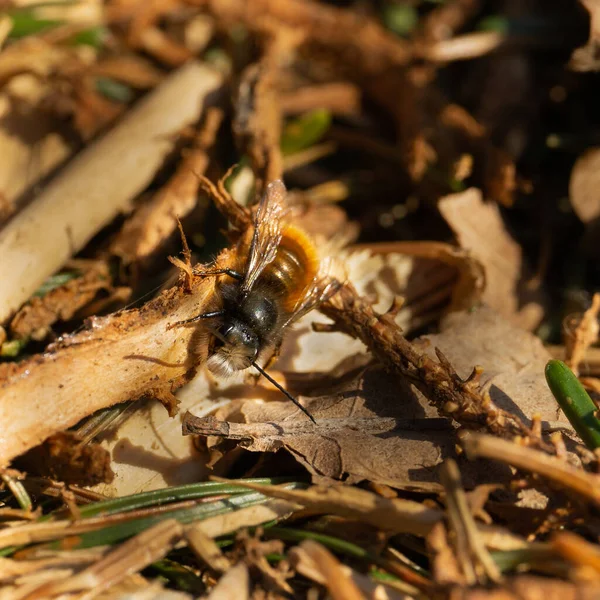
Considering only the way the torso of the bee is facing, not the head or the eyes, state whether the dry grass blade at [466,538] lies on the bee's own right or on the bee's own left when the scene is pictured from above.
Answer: on the bee's own left

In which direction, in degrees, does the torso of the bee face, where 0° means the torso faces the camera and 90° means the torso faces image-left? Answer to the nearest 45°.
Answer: approximately 45°

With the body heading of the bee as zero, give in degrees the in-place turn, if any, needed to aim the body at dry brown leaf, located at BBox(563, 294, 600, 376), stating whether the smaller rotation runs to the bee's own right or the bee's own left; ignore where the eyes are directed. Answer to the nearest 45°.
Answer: approximately 135° to the bee's own left

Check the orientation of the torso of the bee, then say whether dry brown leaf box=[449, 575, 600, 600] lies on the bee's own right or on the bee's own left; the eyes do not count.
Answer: on the bee's own left

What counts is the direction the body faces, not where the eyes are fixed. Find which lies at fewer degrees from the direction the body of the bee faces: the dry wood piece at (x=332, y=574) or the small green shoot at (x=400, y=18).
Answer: the dry wood piece

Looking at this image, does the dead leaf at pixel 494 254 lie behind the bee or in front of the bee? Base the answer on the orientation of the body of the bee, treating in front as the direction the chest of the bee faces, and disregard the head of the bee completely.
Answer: behind

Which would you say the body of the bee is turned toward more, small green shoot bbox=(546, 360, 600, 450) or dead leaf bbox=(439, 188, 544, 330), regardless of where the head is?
the small green shoot

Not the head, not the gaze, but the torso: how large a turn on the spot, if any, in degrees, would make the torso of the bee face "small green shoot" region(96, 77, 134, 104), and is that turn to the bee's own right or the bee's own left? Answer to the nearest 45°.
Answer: approximately 135° to the bee's own right

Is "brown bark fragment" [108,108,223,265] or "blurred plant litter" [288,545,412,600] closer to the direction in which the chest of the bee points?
the blurred plant litter
